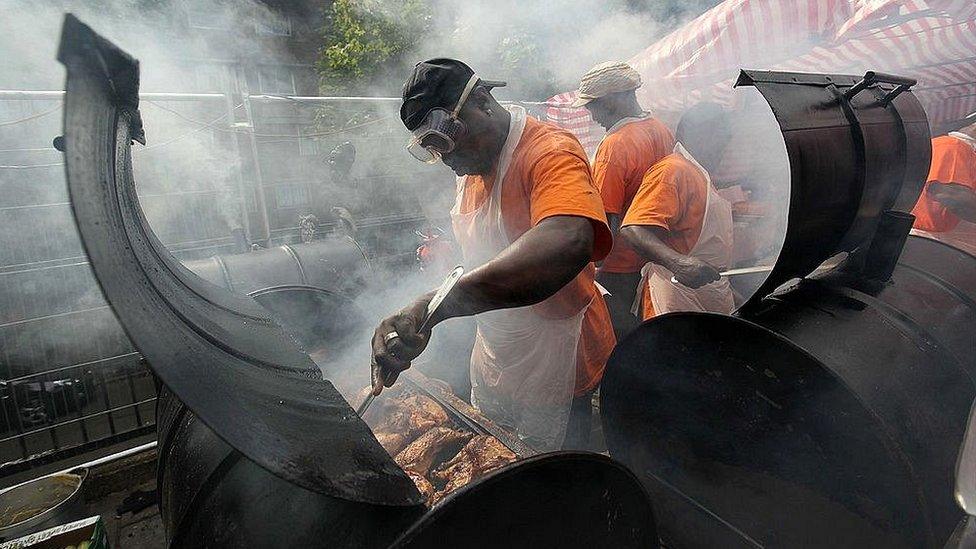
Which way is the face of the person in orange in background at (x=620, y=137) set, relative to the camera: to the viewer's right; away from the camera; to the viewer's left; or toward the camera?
to the viewer's left

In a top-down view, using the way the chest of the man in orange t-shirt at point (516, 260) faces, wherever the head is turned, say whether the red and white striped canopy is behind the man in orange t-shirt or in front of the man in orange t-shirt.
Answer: behind

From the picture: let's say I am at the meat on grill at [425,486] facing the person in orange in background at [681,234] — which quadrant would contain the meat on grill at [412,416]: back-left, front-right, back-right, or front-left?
front-left

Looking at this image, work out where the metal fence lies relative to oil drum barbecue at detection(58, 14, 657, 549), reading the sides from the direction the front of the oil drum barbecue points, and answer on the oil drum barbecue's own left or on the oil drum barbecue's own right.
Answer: on the oil drum barbecue's own left

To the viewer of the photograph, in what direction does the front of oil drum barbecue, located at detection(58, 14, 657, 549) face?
facing away from the viewer and to the right of the viewer

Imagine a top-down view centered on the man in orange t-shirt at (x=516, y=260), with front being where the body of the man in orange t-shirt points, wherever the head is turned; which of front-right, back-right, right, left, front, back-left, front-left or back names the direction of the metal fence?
right

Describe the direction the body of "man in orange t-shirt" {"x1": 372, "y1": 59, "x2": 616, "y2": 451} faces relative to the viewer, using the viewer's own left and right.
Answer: facing the viewer and to the left of the viewer

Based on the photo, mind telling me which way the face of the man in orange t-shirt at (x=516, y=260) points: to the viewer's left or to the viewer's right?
to the viewer's left

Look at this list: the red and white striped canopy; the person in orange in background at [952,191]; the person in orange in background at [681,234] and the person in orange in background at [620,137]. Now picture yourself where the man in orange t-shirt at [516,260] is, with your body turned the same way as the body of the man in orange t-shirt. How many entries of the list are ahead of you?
0

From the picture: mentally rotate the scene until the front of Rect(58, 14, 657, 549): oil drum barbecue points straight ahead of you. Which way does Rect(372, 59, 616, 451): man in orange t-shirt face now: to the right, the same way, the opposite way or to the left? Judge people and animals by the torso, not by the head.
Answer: the opposite way

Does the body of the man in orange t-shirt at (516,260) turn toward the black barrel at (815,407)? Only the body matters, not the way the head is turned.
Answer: no

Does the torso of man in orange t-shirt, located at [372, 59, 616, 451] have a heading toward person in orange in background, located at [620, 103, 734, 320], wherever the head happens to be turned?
no
